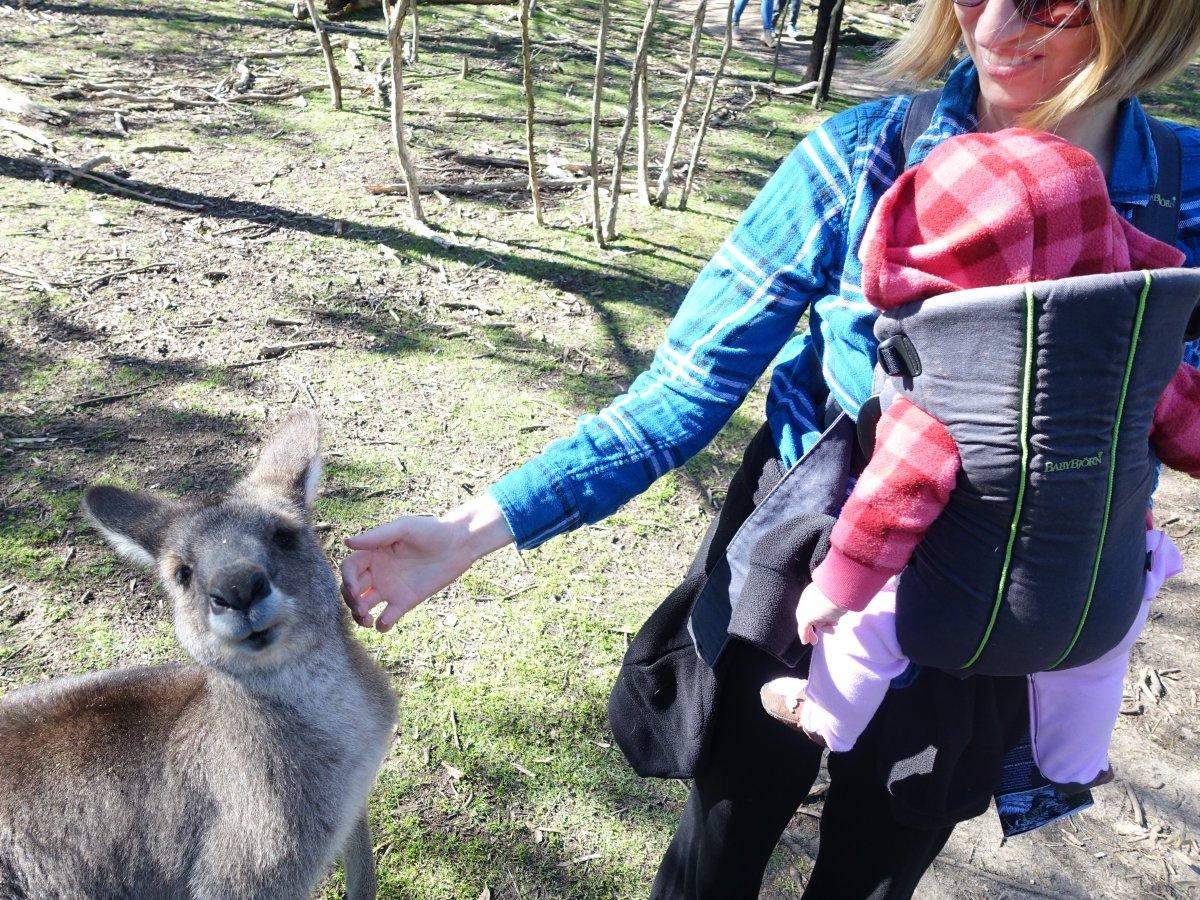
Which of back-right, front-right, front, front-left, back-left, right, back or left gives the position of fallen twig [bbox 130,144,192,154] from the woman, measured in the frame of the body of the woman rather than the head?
back-right

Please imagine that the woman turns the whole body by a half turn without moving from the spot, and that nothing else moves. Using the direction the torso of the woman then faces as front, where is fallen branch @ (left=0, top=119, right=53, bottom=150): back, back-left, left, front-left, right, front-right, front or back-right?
front-left

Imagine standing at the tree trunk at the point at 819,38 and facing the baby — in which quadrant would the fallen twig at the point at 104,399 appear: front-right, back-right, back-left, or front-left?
front-right

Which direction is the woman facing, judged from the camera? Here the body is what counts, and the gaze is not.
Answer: toward the camera

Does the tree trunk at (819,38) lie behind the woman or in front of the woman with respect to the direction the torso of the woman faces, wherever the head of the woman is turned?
behind

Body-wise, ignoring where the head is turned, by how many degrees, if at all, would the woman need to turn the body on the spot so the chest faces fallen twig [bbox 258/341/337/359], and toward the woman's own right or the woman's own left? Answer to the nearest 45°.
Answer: approximately 135° to the woman's own right

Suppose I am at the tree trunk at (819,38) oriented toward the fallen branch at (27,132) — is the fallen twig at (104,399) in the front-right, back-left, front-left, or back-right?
front-left

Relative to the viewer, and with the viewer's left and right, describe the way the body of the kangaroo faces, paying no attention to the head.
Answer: facing the viewer and to the right of the viewer

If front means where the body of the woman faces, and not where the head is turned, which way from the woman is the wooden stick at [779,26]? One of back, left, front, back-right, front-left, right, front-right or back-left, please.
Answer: back

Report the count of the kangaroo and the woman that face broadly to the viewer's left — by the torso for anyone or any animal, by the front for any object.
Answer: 0

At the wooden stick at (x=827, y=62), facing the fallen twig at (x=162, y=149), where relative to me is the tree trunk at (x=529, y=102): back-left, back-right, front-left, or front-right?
front-left

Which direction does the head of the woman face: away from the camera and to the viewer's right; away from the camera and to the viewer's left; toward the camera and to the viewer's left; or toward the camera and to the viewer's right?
toward the camera and to the viewer's left
